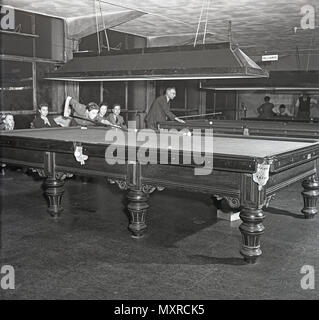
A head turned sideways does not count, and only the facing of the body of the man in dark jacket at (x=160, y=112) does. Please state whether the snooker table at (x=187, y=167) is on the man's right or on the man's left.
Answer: on the man's right

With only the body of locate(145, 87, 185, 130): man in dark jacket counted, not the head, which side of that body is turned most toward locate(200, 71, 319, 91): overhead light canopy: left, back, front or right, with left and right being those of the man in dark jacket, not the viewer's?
front

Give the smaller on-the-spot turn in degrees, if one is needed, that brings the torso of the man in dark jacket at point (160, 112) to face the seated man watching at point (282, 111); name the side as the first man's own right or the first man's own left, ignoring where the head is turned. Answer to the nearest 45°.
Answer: approximately 45° to the first man's own left

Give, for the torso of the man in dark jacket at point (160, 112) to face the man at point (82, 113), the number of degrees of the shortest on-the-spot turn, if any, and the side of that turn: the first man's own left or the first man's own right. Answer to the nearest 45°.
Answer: approximately 180°

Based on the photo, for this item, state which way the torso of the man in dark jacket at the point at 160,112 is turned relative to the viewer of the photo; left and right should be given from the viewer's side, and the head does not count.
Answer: facing to the right of the viewer

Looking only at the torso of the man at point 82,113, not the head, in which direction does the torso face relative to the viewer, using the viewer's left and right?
facing the viewer and to the right of the viewer

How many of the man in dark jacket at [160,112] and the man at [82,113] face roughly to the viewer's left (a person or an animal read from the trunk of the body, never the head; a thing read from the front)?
0
